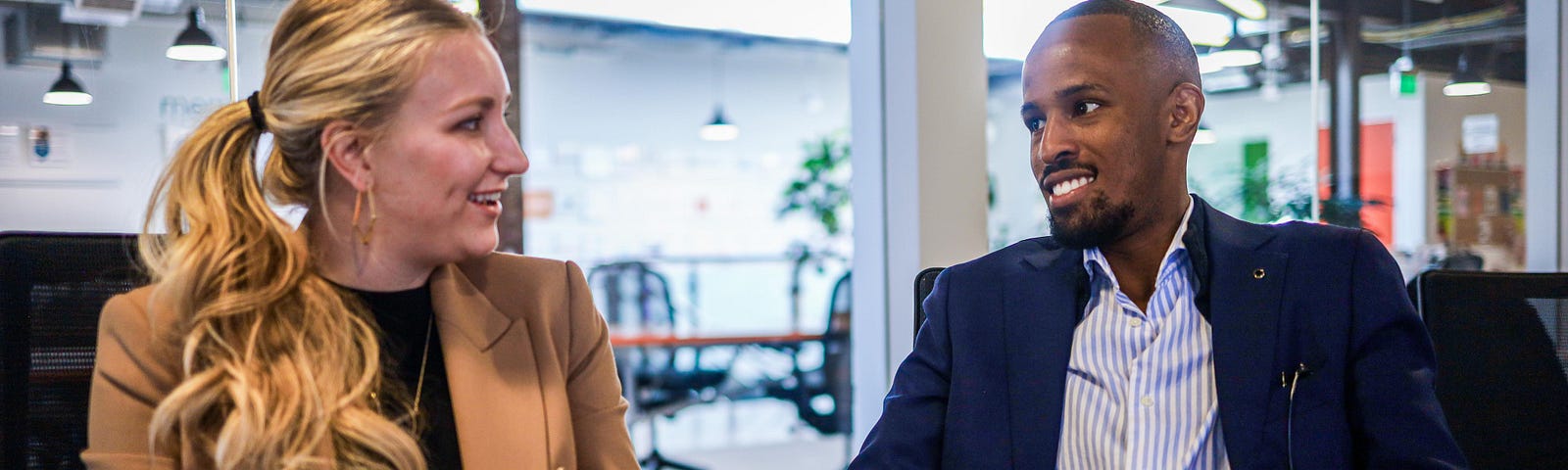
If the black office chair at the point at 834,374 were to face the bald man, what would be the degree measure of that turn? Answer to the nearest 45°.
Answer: approximately 90° to its left

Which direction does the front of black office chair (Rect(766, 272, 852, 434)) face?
to the viewer's left

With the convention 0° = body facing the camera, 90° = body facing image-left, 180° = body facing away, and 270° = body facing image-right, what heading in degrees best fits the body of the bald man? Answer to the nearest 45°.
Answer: approximately 0°

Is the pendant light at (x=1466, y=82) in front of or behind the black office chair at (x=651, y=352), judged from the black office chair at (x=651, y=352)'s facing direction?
in front

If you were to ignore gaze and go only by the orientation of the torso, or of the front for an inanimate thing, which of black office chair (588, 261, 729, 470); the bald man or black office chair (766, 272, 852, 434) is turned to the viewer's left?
black office chair (766, 272, 852, 434)

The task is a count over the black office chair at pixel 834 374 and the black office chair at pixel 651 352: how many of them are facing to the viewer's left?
1

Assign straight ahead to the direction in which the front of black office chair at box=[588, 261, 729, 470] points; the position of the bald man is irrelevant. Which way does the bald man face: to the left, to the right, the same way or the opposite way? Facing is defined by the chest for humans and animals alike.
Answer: to the right

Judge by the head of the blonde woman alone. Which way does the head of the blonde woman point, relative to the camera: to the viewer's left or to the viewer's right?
to the viewer's right

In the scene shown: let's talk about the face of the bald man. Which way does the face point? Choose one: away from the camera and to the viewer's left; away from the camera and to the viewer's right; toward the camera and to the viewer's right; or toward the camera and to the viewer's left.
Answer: toward the camera and to the viewer's left

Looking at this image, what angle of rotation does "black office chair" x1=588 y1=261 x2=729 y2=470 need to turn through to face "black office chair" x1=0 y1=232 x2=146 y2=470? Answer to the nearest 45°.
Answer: approximately 45° to its right

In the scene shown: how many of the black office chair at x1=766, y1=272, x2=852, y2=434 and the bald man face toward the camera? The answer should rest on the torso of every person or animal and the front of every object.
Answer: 1
